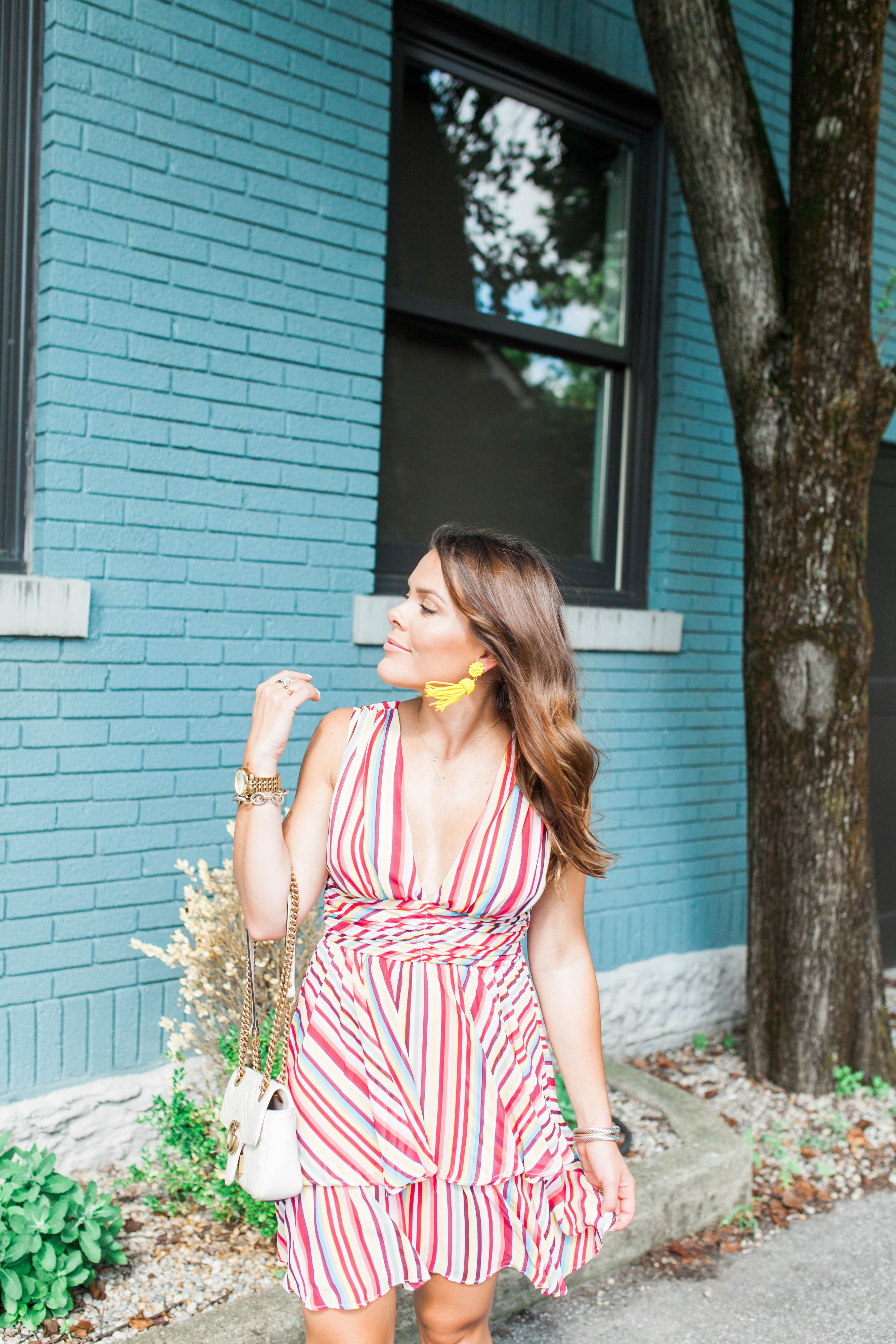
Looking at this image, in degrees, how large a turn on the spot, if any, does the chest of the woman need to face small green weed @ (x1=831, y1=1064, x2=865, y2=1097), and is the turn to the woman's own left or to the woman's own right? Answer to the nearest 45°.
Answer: approximately 135° to the woman's own left

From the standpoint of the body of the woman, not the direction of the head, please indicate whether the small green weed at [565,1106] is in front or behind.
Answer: behind

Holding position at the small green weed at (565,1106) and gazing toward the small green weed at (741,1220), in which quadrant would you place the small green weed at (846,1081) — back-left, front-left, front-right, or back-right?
front-left

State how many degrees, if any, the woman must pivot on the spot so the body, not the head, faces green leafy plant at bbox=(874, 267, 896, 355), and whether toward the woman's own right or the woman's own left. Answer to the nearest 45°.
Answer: approximately 135° to the woman's own left

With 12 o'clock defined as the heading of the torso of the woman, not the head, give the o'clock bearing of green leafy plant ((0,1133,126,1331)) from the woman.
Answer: The green leafy plant is roughly at 4 o'clock from the woman.

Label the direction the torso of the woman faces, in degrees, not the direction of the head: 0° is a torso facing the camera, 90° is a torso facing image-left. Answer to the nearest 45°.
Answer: approximately 0°

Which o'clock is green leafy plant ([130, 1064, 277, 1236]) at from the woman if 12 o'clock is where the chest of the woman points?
The green leafy plant is roughly at 5 o'clock from the woman.

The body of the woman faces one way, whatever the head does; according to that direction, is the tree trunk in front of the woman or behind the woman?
behind

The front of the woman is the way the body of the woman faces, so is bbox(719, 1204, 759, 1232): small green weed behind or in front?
behind

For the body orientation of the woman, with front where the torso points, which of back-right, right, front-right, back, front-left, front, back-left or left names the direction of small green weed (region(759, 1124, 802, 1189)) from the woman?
back-left
